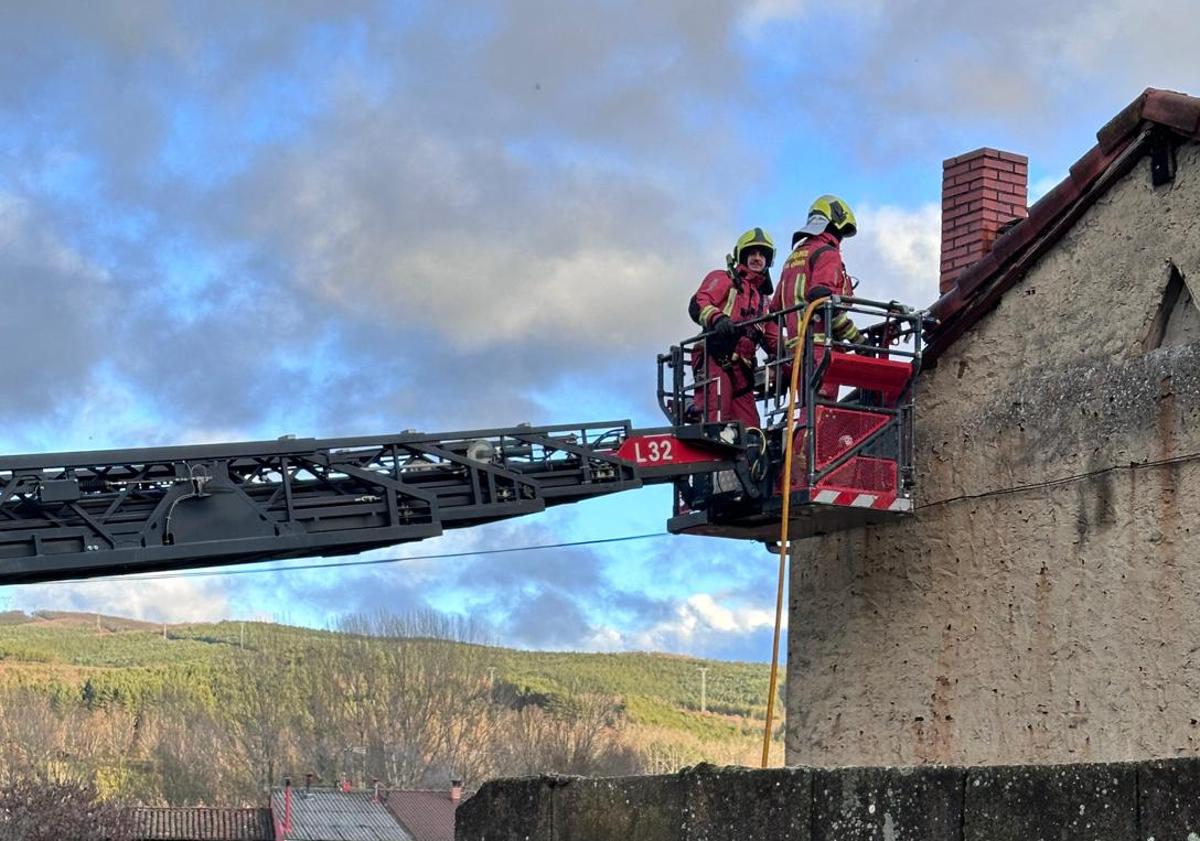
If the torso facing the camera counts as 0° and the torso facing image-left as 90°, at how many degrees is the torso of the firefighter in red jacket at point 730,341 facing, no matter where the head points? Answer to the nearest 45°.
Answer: approximately 315°

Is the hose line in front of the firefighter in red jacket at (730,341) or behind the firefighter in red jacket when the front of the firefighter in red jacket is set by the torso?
in front
